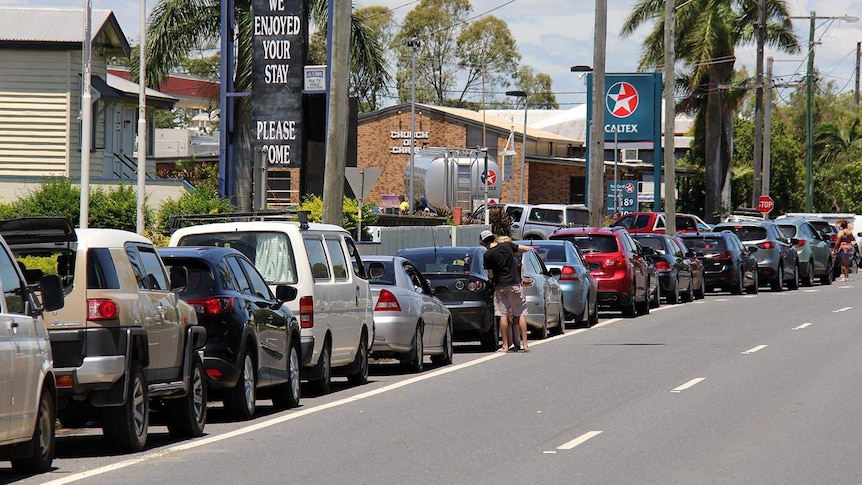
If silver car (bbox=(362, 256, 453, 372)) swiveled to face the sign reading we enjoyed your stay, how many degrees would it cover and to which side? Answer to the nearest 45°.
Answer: approximately 45° to its left

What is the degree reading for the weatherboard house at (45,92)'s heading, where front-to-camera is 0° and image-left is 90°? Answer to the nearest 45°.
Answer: approximately 315°

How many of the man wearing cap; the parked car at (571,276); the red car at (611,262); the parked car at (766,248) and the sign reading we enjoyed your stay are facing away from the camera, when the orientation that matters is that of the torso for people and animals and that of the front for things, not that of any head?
4

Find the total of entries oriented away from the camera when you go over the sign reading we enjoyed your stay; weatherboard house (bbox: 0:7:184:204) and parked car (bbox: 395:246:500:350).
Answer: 1

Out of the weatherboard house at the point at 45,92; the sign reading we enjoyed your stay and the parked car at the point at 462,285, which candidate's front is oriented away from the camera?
the parked car

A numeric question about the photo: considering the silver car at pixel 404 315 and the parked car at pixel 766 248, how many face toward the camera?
0

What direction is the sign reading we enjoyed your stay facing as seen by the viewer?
toward the camera

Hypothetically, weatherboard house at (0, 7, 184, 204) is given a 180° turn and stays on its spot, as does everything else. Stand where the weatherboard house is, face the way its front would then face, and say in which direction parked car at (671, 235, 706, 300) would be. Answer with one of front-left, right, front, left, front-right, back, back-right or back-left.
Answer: back

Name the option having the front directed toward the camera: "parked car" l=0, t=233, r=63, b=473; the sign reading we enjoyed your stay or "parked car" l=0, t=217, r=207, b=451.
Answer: the sign reading we enjoyed your stay

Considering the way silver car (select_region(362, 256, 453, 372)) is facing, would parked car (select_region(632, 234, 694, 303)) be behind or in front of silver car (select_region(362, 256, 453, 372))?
in front

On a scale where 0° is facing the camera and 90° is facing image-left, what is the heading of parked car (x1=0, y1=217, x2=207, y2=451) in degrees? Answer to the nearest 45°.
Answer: approximately 225°

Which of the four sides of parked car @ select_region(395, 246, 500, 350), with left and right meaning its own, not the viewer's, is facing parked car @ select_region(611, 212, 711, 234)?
front

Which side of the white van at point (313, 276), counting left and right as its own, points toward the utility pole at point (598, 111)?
front

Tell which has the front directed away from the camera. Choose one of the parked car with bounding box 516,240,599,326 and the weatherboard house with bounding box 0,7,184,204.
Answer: the parked car

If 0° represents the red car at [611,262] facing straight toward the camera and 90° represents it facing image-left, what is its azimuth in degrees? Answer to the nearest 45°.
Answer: approximately 180°

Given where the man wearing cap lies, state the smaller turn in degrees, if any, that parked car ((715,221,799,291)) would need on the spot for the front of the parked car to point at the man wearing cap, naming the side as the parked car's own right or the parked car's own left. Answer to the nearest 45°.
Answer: approximately 180°
